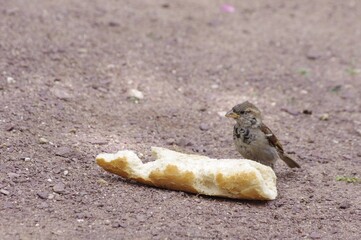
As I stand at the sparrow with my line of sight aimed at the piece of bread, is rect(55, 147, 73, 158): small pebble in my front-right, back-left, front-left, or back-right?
front-right

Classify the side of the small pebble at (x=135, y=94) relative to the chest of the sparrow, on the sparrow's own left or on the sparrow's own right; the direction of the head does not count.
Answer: on the sparrow's own right

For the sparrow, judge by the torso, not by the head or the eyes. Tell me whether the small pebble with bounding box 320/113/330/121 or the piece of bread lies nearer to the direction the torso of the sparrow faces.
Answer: the piece of bread

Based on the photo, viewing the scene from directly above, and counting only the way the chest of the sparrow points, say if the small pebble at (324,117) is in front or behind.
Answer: behind

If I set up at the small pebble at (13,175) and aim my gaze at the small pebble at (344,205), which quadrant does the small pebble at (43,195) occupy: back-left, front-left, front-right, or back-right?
front-right

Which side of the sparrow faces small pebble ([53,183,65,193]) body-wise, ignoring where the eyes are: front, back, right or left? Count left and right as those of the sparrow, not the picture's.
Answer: front

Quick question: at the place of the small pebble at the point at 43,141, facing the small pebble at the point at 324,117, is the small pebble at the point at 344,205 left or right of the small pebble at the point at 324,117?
right

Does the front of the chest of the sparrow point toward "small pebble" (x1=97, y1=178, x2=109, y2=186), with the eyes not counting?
yes

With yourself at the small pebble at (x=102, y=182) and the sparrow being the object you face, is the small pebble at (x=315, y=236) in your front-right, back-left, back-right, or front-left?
front-right

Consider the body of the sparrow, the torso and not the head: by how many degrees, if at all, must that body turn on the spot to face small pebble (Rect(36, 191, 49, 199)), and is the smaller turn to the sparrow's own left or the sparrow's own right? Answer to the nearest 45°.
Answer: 0° — it already faces it

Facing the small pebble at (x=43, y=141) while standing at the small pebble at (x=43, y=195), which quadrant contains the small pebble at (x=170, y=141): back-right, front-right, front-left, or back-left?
front-right
